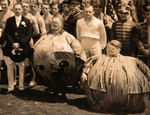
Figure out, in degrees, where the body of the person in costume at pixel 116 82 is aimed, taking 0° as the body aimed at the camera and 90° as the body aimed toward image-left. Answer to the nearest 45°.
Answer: approximately 0°

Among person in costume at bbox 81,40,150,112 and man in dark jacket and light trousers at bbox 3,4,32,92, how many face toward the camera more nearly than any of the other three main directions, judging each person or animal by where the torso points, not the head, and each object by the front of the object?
2

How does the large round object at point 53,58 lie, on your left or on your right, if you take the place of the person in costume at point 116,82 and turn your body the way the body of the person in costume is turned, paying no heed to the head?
on your right
